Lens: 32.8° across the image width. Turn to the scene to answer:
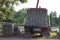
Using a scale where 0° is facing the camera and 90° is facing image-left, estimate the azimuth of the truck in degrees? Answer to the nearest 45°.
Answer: approximately 180°

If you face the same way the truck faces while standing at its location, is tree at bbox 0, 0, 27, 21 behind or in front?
in front
